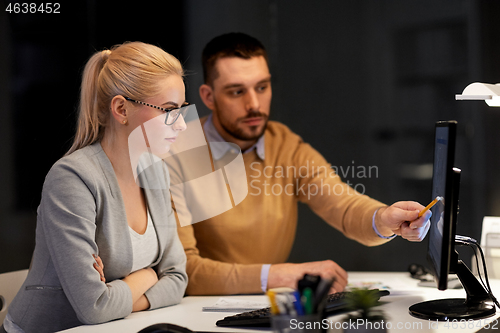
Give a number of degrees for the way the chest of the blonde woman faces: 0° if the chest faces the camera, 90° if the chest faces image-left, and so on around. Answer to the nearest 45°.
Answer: approximately 315°

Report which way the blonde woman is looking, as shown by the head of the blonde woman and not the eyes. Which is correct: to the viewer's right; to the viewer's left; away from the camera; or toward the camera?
to the viewer's right

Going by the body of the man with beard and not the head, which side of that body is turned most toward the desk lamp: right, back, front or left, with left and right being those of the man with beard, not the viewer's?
left

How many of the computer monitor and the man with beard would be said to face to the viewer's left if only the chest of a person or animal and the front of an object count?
1

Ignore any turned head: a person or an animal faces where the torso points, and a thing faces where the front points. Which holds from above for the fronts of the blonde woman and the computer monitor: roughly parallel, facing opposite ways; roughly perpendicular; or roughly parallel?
roughly parallel, facing opposite ways

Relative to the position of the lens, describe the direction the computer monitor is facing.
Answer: facing to the left of the viewer

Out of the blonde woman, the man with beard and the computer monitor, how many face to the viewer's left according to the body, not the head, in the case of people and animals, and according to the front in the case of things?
1

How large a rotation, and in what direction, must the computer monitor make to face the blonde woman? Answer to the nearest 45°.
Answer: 0° — it already faces them

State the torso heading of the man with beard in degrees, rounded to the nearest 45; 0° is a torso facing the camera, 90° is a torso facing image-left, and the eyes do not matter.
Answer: approximately 315°

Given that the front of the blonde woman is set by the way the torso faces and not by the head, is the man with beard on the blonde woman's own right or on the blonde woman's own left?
on the blonde woman's own left

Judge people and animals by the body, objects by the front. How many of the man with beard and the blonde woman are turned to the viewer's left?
0

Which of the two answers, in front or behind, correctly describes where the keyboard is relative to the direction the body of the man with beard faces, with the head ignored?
in front
